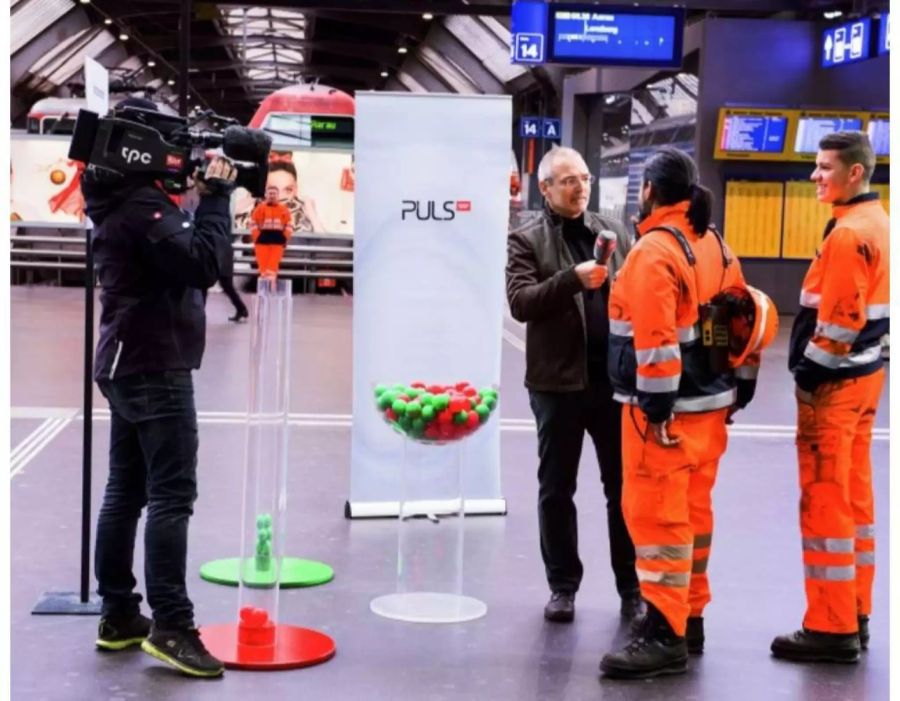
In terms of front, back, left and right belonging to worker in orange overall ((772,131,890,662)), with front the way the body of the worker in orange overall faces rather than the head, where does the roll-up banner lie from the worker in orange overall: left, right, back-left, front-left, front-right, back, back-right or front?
front-right

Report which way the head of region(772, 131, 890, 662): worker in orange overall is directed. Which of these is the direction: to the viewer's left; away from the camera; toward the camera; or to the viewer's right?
to the viewer's left

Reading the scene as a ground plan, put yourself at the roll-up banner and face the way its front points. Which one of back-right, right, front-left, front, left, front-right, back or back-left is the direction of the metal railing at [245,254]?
back

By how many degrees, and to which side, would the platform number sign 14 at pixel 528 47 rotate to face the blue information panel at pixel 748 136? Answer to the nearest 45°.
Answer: approximately 135° to its left

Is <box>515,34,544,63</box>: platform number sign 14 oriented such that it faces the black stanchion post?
yes

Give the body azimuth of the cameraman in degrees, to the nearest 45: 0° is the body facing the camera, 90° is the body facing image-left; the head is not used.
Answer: approximately 270°

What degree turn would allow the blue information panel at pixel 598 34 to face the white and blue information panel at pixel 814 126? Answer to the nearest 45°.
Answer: approximately 135° to its left

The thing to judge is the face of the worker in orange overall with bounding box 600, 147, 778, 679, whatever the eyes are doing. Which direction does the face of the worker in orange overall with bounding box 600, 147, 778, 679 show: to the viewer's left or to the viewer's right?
to the viewer's left

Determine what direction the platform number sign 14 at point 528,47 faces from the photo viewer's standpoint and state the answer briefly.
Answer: facing the viewer

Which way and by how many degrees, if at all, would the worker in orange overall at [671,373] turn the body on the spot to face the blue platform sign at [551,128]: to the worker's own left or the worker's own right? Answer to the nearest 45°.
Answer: approximately 45° to the worker's own right

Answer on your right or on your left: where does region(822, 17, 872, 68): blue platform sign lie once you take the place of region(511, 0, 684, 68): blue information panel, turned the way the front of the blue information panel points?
on your left

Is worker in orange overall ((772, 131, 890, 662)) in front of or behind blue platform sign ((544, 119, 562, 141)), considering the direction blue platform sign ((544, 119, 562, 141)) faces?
in front

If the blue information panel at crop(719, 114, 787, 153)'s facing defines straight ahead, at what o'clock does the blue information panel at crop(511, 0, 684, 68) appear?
the blue information panel at crop(511, 0, 684, 68) is roughly at 1 o'clock from the blue information panel at crop(719, 114, 787, 153).
